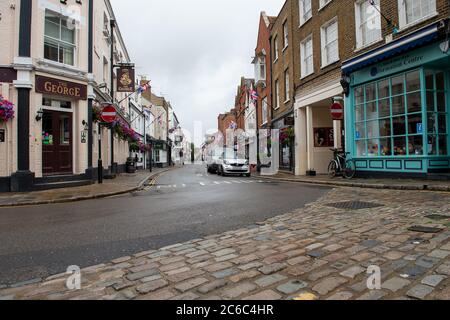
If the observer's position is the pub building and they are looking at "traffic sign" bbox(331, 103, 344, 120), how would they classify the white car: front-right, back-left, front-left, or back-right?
front-left

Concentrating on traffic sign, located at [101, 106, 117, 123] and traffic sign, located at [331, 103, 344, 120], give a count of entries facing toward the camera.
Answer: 2

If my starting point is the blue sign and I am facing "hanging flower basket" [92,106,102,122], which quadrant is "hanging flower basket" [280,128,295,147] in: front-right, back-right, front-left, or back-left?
front-right

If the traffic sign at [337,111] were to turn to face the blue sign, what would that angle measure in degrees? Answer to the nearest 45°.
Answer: approximately 45° to its left

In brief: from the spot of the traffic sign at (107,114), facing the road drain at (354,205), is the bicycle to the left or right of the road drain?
left

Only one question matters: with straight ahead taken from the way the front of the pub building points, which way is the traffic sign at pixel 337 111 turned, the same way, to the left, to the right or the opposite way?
to the right

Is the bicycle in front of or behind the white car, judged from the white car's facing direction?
in front

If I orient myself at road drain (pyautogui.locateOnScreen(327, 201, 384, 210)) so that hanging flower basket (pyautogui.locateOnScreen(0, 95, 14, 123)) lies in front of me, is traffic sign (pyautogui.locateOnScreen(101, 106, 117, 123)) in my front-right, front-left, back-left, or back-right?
front-right

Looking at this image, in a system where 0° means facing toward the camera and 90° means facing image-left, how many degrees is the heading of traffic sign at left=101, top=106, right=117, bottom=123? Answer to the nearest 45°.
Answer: approximately 0°

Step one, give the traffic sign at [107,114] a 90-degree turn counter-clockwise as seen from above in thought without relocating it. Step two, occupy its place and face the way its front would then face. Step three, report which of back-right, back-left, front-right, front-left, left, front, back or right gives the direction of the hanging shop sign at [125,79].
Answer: left

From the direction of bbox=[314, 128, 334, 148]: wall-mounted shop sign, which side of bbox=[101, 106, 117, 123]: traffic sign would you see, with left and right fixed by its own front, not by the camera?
left

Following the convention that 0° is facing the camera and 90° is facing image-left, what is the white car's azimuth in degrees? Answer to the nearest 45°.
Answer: approximately 315°

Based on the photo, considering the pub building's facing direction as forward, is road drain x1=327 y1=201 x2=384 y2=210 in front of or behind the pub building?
in front

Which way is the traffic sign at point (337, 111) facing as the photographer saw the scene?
facing the viewer

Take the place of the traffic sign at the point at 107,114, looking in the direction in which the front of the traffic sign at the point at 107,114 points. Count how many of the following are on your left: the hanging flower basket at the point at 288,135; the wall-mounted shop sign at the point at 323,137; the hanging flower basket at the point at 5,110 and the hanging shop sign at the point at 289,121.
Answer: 3

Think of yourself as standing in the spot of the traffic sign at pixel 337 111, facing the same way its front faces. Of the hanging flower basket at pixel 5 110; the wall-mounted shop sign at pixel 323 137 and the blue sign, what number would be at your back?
1

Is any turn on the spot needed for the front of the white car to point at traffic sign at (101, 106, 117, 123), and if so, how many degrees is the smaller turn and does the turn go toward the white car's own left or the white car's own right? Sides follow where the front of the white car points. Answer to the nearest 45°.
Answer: approximately 90° to the white car's own right

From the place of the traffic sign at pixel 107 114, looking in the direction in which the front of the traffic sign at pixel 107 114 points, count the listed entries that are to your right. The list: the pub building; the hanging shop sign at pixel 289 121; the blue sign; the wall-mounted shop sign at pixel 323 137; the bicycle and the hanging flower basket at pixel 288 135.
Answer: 1
